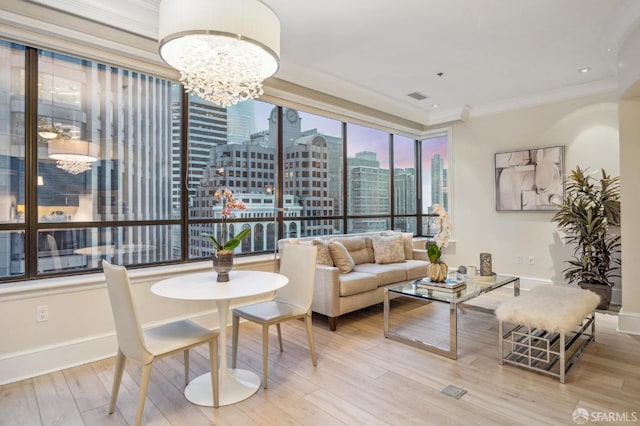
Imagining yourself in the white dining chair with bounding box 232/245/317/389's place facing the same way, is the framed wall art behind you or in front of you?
behind

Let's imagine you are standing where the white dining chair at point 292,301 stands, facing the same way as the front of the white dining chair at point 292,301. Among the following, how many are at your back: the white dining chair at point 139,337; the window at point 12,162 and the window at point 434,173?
1

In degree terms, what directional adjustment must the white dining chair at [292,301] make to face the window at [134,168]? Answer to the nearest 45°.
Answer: approximately 90° to its right

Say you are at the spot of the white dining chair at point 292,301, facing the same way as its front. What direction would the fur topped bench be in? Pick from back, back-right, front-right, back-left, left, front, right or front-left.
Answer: back-left

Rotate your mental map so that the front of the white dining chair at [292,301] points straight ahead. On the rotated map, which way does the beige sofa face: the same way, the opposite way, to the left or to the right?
to the left

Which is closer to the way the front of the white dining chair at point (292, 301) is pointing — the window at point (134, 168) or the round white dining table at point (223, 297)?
the round white dining table

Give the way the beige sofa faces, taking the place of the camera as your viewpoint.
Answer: facing the viewer and to the right of the viewer

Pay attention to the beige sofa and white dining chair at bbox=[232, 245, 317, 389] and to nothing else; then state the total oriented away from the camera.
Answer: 0

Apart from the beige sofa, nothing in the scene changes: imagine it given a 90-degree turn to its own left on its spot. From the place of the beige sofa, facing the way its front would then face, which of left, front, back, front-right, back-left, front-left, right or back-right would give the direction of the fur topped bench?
right

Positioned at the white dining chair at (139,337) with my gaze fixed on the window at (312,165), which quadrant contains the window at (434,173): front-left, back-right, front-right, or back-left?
front-right

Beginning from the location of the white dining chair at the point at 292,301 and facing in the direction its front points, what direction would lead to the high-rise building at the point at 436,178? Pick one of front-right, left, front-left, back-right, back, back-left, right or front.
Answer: back

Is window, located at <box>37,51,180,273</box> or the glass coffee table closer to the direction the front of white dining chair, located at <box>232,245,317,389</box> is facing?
the window
